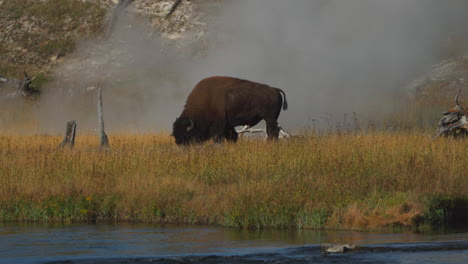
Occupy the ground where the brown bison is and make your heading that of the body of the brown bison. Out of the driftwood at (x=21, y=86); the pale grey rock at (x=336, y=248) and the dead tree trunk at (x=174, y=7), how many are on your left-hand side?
1

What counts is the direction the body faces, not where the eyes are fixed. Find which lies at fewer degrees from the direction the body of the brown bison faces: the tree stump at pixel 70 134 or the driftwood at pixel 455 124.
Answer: the tree stump

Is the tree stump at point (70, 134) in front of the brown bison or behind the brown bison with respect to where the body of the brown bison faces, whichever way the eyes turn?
in front

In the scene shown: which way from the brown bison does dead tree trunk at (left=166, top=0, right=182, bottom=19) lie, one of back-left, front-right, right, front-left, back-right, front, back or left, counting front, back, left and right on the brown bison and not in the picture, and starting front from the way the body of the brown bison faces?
right

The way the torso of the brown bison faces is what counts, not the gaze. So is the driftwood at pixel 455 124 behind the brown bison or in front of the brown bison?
behind

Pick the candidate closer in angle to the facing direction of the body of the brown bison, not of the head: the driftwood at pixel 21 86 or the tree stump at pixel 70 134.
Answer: the tree stump

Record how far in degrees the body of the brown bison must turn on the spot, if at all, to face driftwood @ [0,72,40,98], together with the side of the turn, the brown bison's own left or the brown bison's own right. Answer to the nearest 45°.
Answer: approximately 45° to the brown bison's own right

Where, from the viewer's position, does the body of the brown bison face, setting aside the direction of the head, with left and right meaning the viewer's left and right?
facing to the left of the viewer

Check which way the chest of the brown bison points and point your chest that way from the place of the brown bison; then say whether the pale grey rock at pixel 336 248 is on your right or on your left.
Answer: on your left
